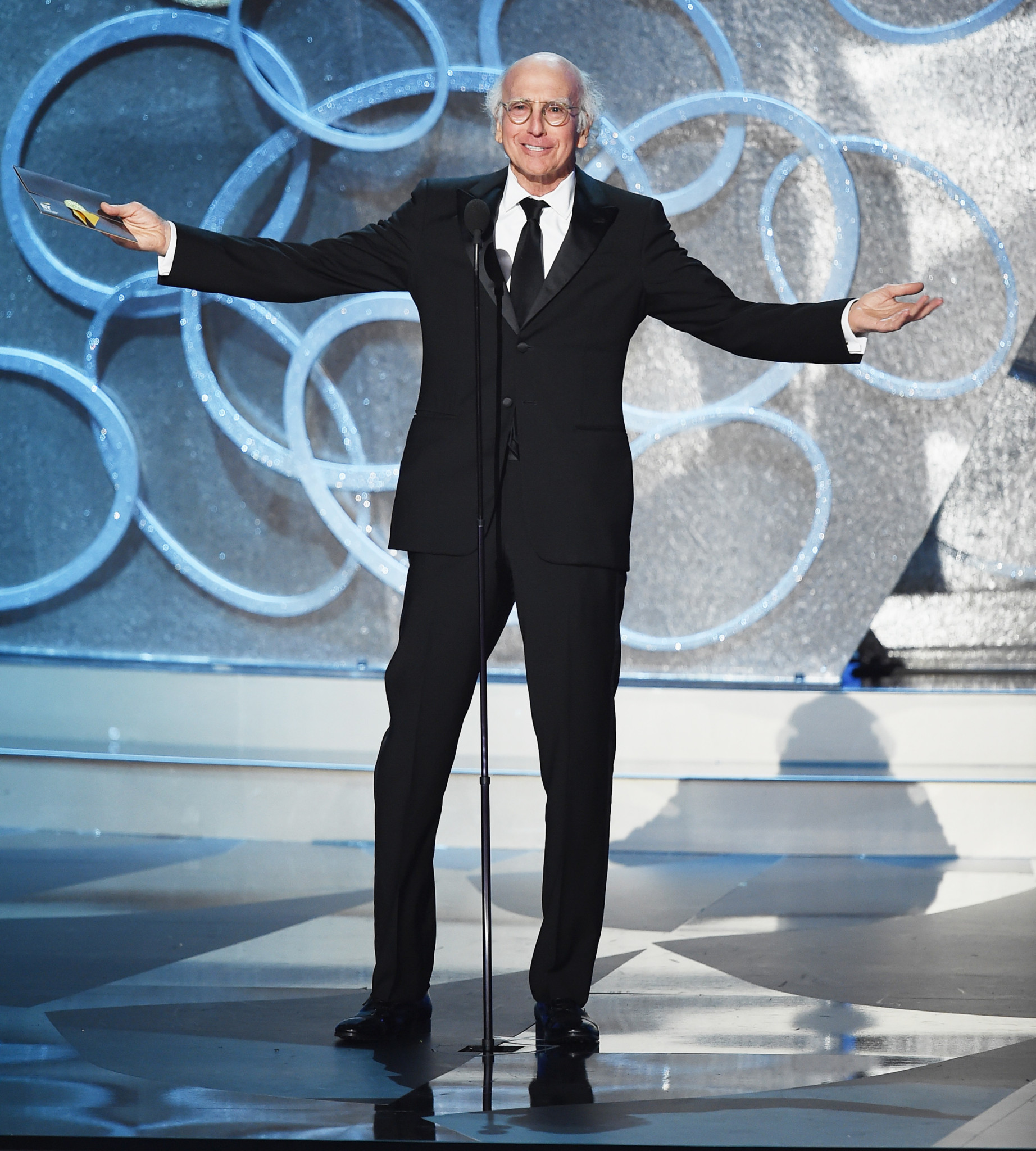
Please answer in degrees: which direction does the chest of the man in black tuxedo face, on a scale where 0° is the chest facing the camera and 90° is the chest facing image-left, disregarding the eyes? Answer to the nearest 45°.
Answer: approximately 0°
